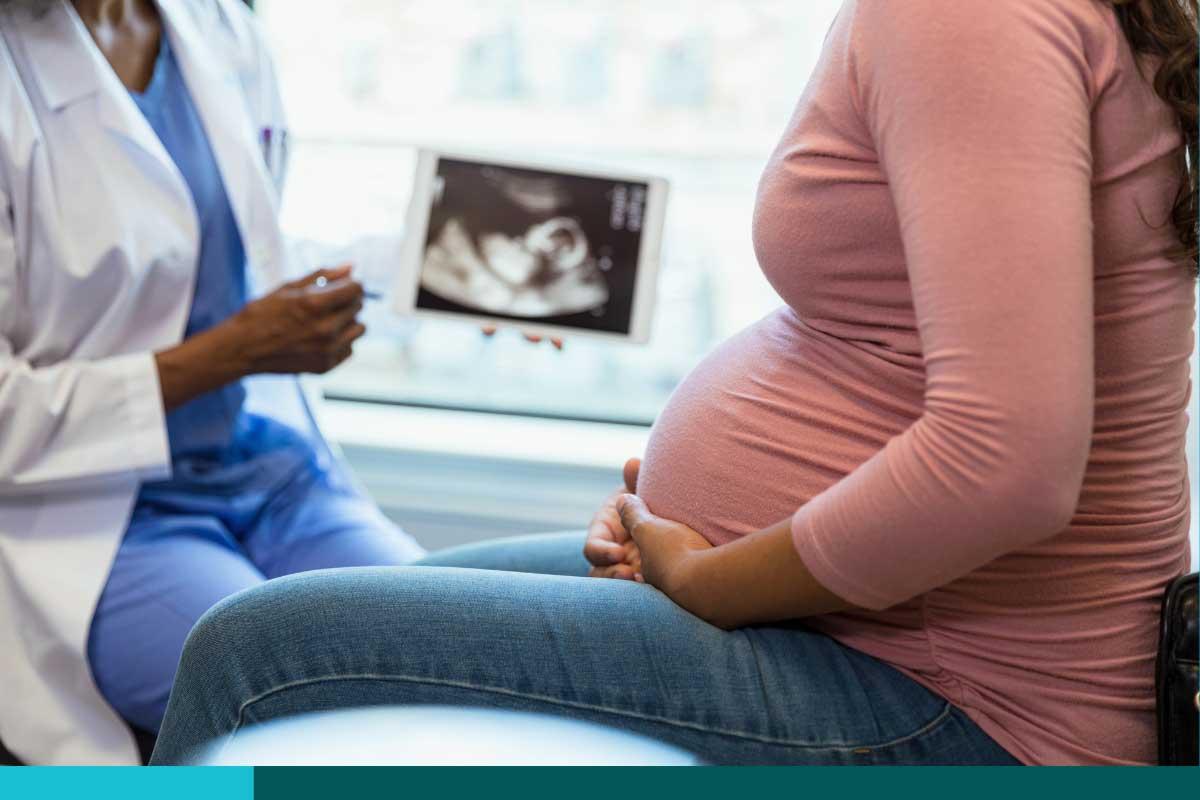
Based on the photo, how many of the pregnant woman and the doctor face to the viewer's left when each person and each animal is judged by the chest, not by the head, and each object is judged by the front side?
1

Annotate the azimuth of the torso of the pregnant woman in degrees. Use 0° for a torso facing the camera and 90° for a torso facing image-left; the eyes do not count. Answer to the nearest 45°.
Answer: approximately 90°

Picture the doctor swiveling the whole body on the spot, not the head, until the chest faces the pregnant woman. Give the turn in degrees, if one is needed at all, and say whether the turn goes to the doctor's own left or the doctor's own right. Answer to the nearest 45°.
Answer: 0° — they already face them

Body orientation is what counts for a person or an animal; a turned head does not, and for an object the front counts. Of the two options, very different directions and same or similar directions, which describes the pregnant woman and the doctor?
very different directions

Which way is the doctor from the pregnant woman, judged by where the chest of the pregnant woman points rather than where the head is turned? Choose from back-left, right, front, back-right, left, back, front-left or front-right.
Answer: front-right

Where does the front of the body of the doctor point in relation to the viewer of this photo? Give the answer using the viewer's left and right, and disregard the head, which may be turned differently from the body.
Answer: facing the viewer and to the right of the viewer
